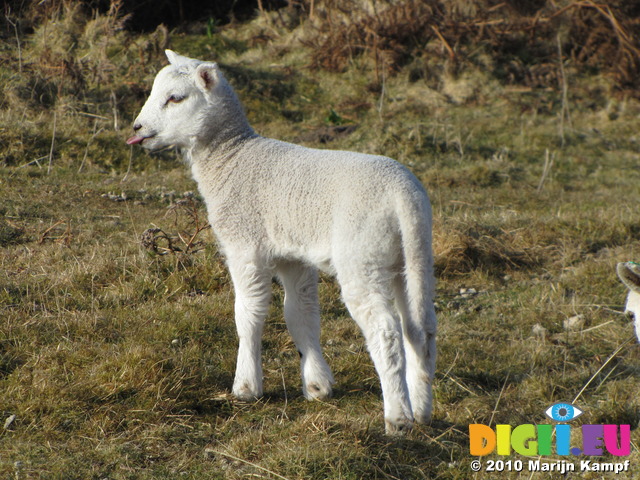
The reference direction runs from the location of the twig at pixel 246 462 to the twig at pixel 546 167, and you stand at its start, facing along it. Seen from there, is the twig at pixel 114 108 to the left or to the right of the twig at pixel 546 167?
left

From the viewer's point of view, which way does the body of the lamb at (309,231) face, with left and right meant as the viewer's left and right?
facing away from the viewer and to the left of the viewer

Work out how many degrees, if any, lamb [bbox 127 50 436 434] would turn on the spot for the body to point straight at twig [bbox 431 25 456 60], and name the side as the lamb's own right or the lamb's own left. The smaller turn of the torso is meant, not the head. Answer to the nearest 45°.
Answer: approximately 45° to the lamb's own right

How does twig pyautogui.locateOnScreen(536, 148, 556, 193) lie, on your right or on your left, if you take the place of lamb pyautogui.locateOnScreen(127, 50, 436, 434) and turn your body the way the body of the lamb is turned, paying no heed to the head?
on your right

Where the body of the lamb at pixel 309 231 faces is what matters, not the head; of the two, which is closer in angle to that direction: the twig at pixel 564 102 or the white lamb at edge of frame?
the twig

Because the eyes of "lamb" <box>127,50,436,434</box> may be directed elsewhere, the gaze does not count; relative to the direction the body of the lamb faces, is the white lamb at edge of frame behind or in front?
behind
